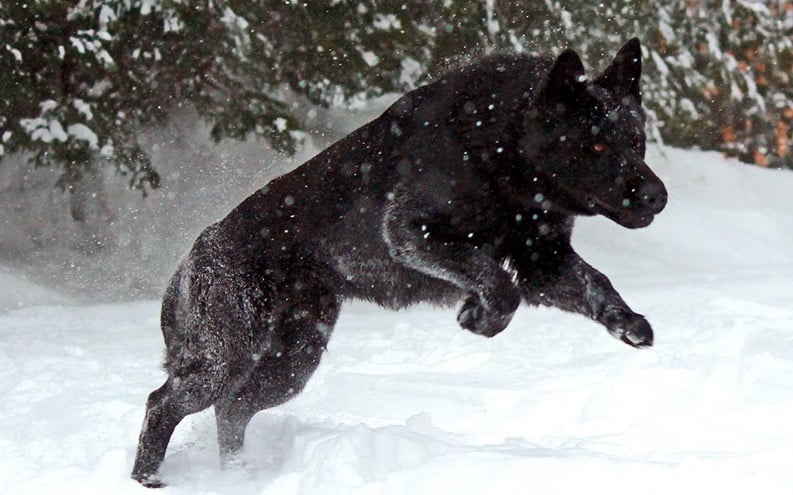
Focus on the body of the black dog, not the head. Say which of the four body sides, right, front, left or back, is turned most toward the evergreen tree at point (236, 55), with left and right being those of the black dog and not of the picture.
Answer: left

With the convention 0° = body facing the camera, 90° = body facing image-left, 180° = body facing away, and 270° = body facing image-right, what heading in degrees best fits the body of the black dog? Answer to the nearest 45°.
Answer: approximately 270°
